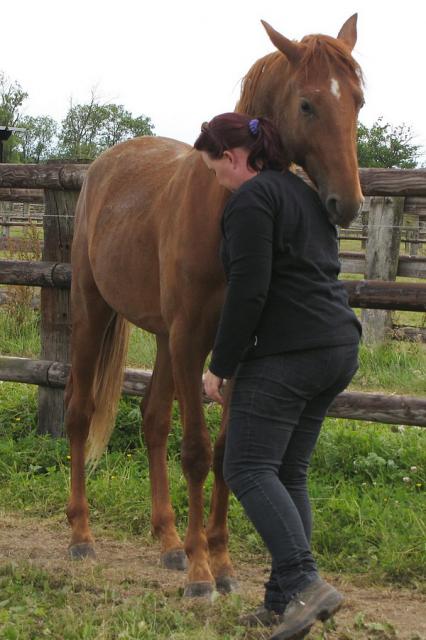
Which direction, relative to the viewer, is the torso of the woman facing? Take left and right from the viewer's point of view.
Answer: facing away from the viewer and to the left of the viewer

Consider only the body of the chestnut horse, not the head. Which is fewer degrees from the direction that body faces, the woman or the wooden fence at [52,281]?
the woman

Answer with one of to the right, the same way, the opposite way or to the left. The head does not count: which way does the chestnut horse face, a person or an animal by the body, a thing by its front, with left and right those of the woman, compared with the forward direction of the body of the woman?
the opposite way

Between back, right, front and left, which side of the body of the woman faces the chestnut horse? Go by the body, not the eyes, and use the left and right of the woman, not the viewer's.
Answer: front

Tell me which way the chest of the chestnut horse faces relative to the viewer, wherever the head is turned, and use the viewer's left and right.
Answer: facing the viewer and to the right of the viewer

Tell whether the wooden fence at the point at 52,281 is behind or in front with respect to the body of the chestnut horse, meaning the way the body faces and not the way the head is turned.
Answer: behind
